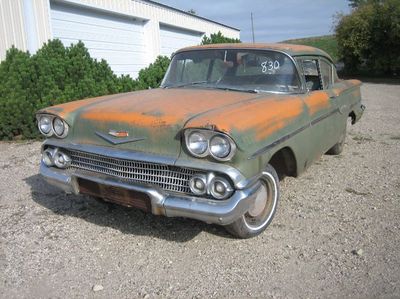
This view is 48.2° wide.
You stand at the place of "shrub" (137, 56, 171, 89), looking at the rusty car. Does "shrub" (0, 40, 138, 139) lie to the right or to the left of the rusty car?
right

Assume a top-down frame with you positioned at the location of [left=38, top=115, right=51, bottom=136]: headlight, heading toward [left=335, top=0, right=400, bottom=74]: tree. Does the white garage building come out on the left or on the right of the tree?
left

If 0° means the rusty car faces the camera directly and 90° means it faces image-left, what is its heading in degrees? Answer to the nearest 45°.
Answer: approximately 45°

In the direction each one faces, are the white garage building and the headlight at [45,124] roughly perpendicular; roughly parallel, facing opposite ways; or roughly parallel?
roughly perpendicular

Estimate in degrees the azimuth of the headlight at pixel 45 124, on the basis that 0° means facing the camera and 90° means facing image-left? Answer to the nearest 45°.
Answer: approximately 45°

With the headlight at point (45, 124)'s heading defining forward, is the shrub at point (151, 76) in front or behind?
behind

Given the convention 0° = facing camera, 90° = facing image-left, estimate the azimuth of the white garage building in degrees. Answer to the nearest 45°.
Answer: approximately 315°

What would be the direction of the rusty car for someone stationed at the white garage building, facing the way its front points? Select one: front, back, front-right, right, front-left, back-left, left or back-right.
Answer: front-right

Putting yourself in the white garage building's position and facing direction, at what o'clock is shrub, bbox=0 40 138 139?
The shrub is roughly at 2 o'clock from the white garage building.

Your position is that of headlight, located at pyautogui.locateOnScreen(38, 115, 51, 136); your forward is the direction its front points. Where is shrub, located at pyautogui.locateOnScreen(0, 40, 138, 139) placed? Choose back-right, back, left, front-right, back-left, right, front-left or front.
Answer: back-right

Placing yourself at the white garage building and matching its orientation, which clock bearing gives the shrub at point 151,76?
The shrub is roughly at 12 o'clock from the white garage building.

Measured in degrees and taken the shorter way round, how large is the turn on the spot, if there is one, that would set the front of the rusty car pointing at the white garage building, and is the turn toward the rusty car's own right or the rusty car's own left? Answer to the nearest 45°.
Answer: approximately 135° to the rusty car's own right
